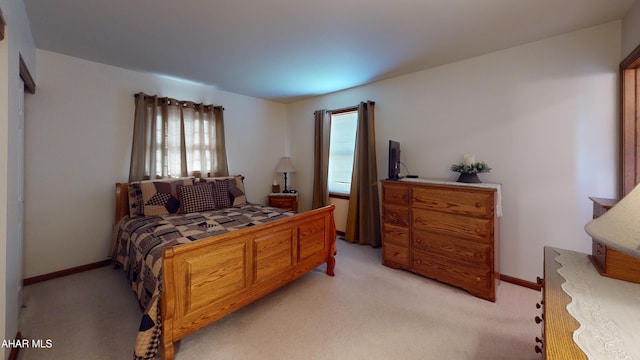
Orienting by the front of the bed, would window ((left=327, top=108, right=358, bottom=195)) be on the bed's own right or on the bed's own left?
on the bed's own left

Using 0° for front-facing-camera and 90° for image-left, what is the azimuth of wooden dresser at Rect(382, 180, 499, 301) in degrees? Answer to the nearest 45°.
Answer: approximately 45°

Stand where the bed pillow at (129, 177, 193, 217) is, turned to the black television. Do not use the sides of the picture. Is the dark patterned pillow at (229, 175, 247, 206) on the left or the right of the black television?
left

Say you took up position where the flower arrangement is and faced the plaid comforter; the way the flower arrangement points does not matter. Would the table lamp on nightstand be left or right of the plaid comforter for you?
right

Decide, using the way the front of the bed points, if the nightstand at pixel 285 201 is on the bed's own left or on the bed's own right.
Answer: on the bed's own left

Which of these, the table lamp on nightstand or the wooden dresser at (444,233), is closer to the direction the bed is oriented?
the wooden dresser

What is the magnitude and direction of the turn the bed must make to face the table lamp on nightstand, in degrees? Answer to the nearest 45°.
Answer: approximately 90° to its left

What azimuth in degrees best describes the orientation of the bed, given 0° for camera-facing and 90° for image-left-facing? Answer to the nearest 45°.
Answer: approximately 315°
